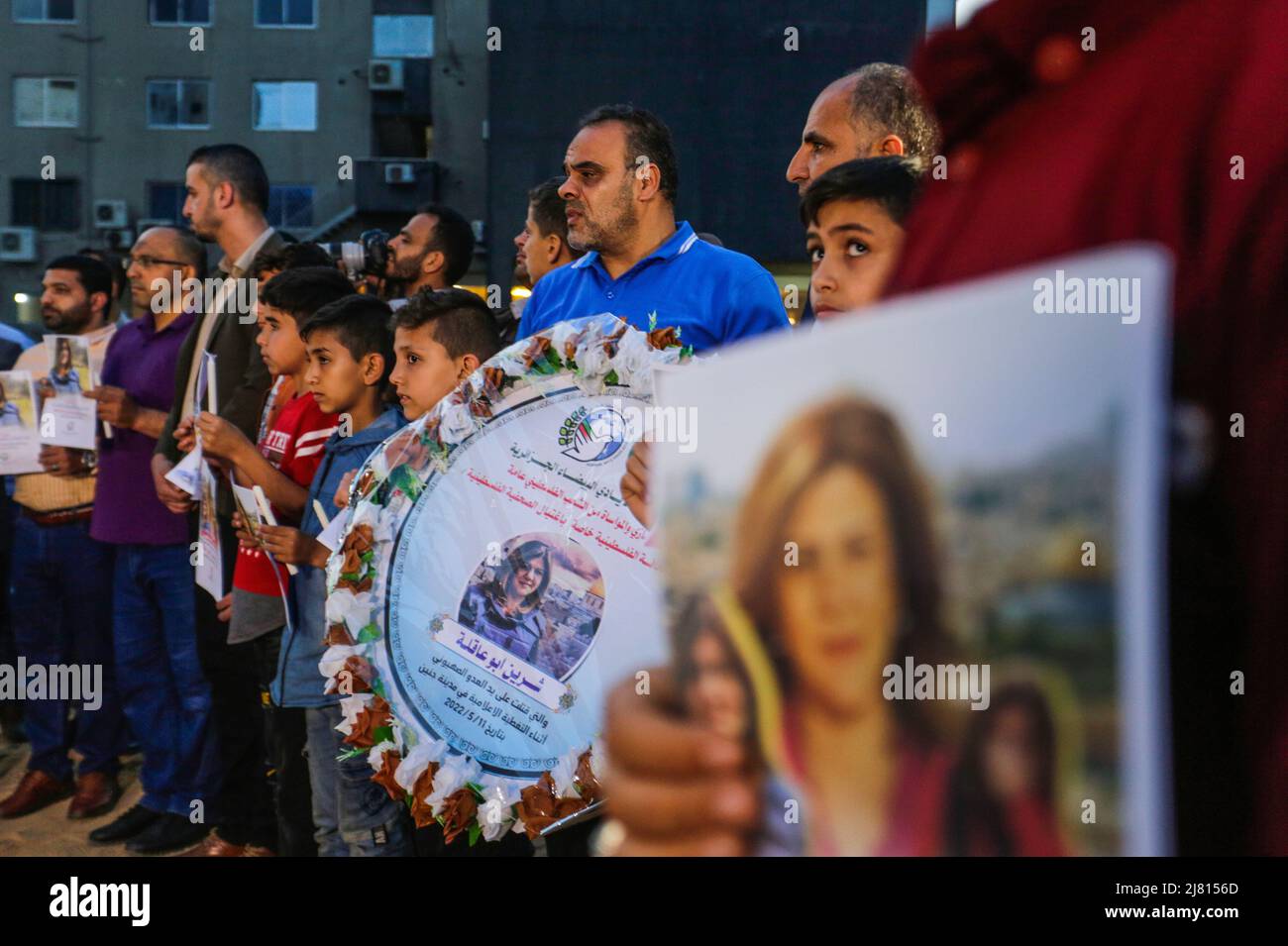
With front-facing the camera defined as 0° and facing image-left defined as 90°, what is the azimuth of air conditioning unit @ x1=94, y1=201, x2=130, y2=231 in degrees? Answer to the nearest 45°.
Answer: approximately 0°

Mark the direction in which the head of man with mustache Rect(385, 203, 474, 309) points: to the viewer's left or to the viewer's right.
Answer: to the viewer's left

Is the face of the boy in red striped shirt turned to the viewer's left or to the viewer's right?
to the viewer's left

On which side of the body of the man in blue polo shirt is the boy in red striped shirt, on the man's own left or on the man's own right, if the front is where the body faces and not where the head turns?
on the man's own right

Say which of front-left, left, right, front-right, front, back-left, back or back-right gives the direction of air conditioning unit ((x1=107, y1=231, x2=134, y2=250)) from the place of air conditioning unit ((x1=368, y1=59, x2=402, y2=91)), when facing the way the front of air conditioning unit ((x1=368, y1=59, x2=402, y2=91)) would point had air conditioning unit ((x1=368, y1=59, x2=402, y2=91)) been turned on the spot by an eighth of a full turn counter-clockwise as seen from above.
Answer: back-right

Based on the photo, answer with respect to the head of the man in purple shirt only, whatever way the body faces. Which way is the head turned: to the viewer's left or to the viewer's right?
to the viewer's left

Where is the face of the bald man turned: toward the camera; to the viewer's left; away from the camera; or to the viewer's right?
to the viewer's left

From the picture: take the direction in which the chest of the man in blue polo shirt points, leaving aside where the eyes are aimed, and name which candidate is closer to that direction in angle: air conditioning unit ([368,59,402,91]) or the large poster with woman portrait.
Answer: the large poster with woman portrait

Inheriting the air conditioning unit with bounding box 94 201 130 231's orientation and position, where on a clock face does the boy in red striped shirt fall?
The boy in red striped shirt is roughly at 12 o'clock from the air conditioning unit.

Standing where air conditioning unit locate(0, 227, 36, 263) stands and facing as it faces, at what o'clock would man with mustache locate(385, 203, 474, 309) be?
The man with mustache is roughly at 12 o'clock from the air conditioning unit.
